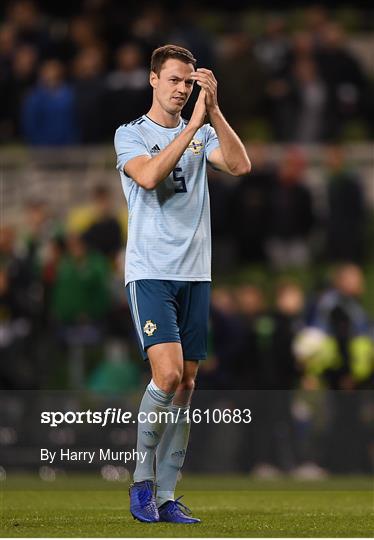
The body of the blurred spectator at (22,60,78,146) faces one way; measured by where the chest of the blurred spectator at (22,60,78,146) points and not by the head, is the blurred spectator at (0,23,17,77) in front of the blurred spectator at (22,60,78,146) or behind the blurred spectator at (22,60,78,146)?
behind

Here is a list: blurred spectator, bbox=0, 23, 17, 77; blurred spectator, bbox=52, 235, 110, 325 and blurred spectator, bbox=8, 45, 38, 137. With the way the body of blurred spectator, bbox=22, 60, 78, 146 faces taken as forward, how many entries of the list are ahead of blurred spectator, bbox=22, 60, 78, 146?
1

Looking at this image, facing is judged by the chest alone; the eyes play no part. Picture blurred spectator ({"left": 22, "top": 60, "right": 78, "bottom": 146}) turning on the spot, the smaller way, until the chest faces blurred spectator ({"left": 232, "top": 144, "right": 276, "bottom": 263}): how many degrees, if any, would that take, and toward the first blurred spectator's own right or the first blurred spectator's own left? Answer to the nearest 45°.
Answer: approximately 45° to the first blurred spectator's own left

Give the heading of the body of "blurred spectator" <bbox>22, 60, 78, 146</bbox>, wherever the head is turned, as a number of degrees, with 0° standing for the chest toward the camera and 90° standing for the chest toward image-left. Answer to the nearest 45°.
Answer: approximately 0°

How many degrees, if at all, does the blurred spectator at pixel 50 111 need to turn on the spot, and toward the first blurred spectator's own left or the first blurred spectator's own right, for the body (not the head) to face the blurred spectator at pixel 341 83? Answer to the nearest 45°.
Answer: approximately 90° to the first blurred spectator's own left

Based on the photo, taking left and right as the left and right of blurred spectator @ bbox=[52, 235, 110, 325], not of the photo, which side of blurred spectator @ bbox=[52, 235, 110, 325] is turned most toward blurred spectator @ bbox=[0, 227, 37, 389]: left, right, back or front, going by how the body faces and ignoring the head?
right

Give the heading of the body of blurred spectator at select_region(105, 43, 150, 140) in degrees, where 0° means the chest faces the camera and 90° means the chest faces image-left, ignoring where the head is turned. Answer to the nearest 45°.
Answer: approximately 0°

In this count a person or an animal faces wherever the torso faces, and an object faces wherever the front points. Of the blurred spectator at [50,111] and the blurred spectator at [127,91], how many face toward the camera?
2

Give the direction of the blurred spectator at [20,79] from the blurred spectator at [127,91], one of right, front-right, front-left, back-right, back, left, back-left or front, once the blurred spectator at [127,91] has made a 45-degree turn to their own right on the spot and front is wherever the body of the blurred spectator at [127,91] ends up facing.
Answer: right
